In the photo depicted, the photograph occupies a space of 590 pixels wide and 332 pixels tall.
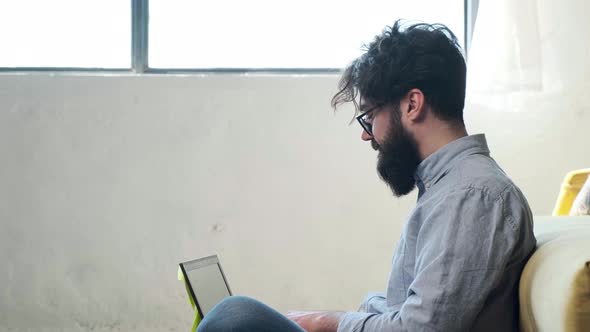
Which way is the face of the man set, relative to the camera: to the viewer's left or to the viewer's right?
to the viewer's left

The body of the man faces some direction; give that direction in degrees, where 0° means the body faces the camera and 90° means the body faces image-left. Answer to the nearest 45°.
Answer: approximately 90°

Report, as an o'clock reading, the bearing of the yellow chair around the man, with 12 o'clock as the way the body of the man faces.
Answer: The yellow chair is roughly at 4 o'clock from the man.

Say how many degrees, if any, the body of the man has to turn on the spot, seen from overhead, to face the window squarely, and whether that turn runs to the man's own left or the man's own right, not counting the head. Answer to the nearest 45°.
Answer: approximately 45° to the man's own right

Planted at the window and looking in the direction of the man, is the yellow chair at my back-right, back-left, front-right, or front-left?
front-left
